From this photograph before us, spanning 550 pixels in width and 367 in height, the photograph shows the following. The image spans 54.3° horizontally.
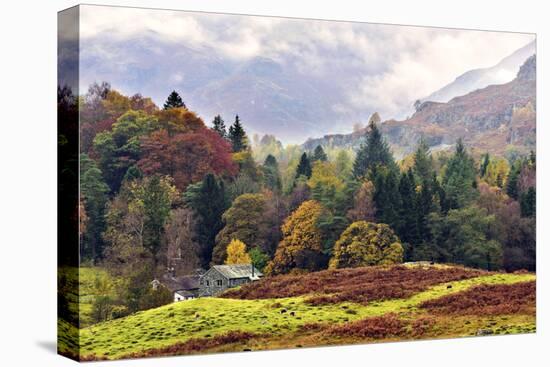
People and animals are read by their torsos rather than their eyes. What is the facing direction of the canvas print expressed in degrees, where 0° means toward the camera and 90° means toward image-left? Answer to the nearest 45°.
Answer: approximately 315°
